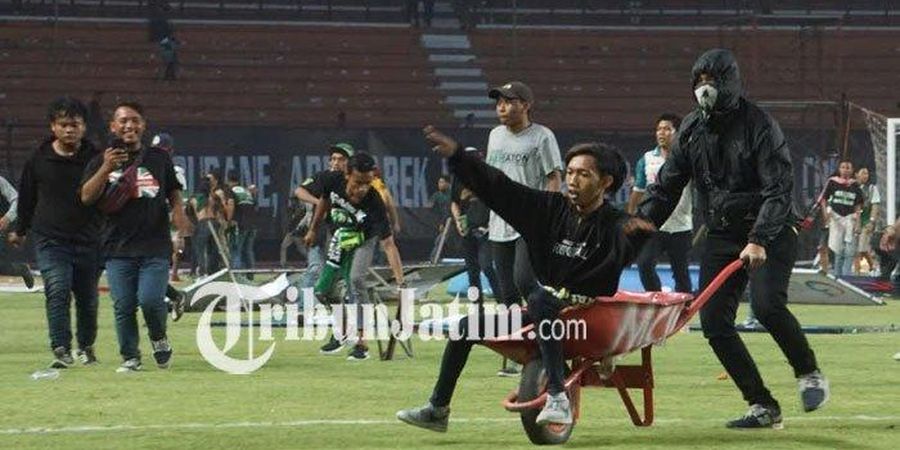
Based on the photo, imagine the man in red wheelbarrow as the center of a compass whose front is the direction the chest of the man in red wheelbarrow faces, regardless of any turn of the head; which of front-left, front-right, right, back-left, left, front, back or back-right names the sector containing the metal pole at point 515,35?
back-right
